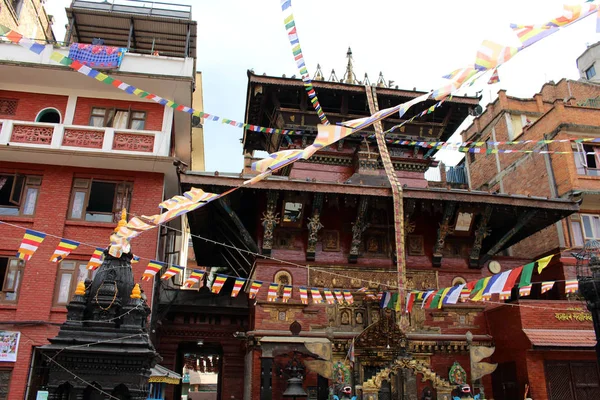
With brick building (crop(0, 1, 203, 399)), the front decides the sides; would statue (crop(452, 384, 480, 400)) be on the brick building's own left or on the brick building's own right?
on the brick building's own left

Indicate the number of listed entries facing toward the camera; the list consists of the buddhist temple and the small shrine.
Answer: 2

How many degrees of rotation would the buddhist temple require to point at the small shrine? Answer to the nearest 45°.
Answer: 0° — it already faces it

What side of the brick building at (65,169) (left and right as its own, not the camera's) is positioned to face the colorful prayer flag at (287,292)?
left

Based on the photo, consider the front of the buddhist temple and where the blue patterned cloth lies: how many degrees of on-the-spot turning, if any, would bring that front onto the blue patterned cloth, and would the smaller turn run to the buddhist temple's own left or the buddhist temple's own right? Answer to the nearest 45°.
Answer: approximately 90° to the buddhist temple's own right

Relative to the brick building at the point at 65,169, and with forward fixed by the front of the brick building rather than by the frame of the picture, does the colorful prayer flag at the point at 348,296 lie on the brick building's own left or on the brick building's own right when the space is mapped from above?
on the brick building's own left

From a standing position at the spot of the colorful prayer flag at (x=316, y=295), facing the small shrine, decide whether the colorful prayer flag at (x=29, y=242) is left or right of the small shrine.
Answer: right

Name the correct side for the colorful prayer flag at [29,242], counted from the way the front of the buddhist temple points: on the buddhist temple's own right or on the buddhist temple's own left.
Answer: on the buddhist temple's own right

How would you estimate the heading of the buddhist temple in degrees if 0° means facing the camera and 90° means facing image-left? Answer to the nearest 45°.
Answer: approximately 0°

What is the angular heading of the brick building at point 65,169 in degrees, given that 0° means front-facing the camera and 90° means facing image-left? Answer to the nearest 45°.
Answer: approximately 0°

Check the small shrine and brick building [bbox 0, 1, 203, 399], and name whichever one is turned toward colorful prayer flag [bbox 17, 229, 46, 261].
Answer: the brick building
